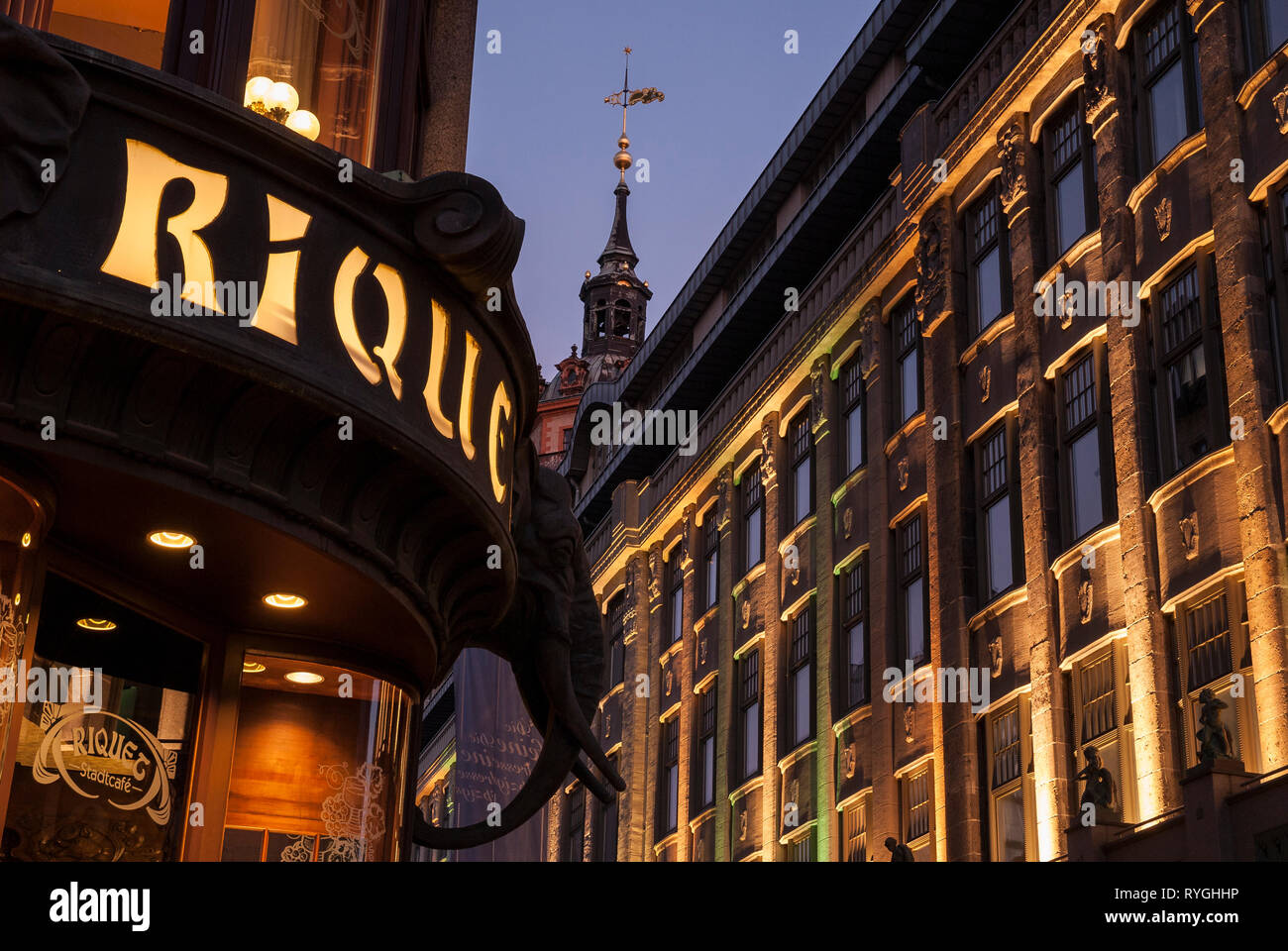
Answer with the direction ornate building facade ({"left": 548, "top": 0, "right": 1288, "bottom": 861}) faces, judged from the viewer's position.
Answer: facing the viewer and to the left of the viewer

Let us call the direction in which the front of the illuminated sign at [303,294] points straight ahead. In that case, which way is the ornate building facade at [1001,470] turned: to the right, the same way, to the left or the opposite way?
to the right

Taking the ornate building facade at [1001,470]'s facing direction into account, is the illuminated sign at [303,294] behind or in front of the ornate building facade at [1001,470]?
in front

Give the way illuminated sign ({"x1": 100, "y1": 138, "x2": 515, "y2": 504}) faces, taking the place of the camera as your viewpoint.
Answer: facing the viewer and to the right of the viewer

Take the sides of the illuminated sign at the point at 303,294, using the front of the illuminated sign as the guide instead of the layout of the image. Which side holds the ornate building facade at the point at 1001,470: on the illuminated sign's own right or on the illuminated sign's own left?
on the illuminated sign's own left

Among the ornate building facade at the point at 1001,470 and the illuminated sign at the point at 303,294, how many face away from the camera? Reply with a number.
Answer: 0
